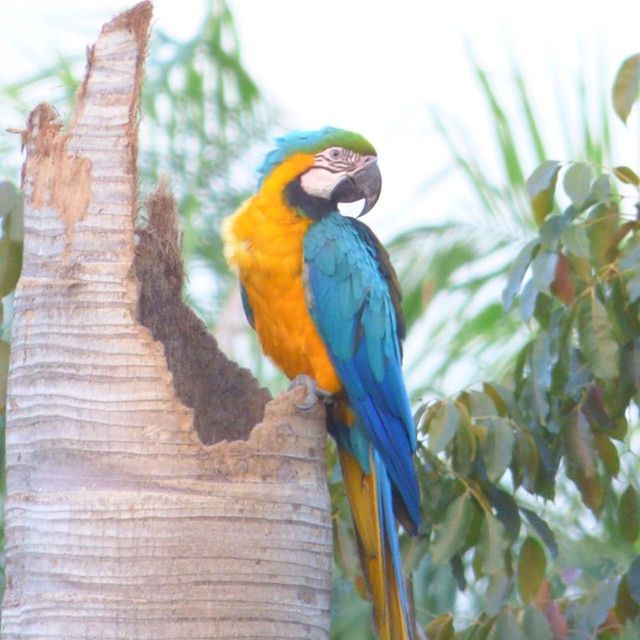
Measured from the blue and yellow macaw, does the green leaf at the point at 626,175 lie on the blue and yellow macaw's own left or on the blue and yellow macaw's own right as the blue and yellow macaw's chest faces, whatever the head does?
on the blue and yellow macaw's own left

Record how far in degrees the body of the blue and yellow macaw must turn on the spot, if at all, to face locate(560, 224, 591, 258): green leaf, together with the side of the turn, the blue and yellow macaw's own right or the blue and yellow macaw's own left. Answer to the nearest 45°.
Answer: approximately 180°

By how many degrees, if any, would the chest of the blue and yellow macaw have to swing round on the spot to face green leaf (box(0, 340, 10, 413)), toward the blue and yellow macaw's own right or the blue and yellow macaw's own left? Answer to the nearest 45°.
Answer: approximately 45° to the blue and yellow macaw's own right

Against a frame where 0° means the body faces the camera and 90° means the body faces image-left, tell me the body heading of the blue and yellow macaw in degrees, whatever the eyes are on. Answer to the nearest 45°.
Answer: approximately 45°
